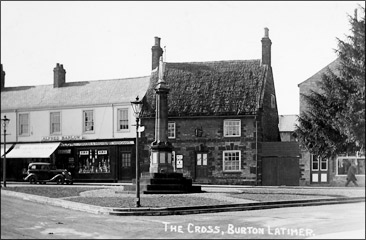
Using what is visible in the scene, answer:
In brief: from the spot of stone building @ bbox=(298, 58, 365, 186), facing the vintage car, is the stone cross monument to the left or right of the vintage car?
left

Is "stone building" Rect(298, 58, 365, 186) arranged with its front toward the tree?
yes

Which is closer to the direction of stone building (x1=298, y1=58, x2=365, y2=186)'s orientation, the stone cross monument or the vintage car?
the stone cross monument

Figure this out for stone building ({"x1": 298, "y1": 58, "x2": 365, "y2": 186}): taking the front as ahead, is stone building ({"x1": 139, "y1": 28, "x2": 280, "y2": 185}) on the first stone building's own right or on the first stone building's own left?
on the first stone building's own right

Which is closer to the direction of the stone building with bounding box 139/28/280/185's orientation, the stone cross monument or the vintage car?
the stone cross monument

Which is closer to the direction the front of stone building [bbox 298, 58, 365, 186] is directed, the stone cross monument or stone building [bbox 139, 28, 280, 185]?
the stone cross monument

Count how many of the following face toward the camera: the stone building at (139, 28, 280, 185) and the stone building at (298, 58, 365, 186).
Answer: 2

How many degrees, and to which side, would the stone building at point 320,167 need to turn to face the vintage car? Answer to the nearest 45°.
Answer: approximately 90° to its right

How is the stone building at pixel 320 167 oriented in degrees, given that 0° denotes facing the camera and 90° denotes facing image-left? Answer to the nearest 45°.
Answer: approximately 0°

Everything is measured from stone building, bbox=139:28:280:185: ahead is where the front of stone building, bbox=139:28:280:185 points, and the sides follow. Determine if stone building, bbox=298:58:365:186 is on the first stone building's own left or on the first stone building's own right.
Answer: on the first stone building's own left
